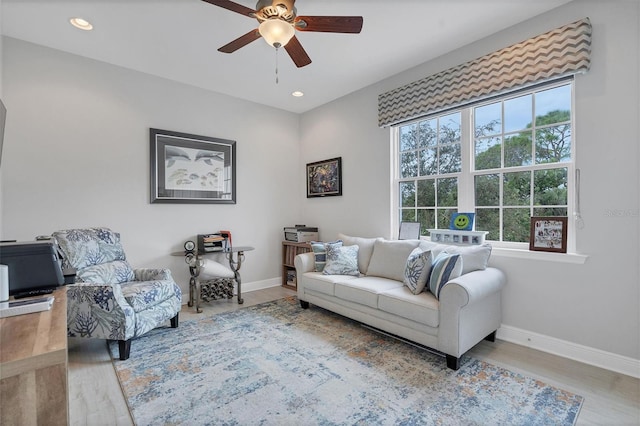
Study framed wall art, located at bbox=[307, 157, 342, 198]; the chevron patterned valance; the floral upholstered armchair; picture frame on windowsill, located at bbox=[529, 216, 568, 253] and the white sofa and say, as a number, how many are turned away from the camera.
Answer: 0

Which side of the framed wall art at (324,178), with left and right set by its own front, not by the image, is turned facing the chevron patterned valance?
left

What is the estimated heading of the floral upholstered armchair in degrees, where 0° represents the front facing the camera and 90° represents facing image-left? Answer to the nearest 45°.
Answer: approximately 315°

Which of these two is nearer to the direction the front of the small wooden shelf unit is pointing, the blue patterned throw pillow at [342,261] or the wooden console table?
the wooden console table

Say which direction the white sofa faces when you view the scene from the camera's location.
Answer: facing the viewer and to the left of the viewer

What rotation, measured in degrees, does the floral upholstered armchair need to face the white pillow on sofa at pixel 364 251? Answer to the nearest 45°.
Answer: approximately 45° to its left

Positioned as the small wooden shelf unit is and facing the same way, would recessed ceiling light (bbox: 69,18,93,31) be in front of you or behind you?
in front

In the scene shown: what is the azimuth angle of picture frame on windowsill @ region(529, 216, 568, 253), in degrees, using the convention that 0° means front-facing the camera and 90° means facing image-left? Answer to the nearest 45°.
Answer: approximately 0°

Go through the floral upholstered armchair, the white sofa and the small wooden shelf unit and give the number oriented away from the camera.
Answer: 0

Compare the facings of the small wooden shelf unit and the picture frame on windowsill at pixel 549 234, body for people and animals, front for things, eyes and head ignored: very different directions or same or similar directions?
same or similar directions

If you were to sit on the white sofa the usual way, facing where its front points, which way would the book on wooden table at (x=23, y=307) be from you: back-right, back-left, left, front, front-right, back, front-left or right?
front

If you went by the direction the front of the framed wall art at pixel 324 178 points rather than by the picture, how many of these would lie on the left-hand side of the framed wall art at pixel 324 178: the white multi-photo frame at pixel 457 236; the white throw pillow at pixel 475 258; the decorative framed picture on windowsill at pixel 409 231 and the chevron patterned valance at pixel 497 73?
4

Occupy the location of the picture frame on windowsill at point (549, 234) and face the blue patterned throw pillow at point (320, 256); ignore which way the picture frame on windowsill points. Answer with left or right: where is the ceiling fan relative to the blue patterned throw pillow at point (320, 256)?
left
